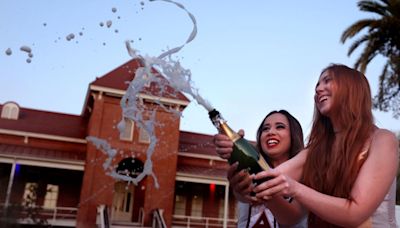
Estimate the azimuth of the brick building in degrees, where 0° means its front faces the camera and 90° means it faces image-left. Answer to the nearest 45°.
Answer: approximately 0°

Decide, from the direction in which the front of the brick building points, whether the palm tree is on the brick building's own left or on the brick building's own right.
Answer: on the brick building's own left

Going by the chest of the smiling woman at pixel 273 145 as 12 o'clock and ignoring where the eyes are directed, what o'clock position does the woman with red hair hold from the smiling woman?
The woman with red hair is roughly at 10 o'clock from the smiling woman.

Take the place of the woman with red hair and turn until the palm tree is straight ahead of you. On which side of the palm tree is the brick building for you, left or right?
left

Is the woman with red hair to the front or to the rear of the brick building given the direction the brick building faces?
to the front

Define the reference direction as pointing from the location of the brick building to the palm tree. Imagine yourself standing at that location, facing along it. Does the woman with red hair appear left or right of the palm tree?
right

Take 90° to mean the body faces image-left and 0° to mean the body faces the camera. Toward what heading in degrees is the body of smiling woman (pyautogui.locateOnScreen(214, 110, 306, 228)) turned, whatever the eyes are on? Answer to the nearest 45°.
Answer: approximately 45°

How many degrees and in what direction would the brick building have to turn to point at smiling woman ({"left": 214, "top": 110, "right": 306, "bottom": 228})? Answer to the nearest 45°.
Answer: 0° — it already faces them

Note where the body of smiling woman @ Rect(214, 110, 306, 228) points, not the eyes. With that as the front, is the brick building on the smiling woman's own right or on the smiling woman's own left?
on the smiling woman's own right

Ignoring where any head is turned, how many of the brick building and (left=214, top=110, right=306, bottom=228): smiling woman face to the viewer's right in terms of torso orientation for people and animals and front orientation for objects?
0

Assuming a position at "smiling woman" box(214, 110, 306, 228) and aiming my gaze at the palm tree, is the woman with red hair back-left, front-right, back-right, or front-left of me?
back-right

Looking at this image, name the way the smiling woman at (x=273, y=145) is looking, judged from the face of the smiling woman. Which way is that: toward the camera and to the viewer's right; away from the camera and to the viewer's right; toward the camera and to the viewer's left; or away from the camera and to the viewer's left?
toward the camera and to the viewer's left
